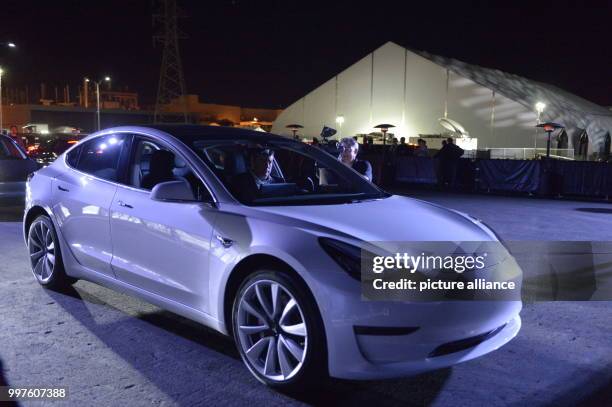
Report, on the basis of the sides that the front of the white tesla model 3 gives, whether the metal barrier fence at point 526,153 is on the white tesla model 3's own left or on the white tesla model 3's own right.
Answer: on the white tesla model 3's own left

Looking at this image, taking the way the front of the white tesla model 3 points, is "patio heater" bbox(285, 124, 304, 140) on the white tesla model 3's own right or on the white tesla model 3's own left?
on the white tesla model 3's own left

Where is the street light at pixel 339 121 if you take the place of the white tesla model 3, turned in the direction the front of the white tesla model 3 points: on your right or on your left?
on your left

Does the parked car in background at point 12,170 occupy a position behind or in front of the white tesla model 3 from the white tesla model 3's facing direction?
behind

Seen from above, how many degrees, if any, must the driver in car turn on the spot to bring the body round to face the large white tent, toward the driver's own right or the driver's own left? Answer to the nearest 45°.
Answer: approximately 135° to the driver's own left

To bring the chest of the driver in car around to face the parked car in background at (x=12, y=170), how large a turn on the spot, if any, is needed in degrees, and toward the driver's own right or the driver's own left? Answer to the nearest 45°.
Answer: approximately 180°

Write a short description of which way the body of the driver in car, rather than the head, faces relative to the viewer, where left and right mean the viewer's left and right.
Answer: facing the viewer and to the right of the viewer

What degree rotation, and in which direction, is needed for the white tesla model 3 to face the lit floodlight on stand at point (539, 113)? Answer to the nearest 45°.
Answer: approximately 90° to its left

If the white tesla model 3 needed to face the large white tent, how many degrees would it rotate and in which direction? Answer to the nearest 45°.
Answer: approximately 135° to its left

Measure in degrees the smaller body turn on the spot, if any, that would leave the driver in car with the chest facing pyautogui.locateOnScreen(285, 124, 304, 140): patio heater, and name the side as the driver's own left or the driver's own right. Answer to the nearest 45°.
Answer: approximately 135° to the driver's own left

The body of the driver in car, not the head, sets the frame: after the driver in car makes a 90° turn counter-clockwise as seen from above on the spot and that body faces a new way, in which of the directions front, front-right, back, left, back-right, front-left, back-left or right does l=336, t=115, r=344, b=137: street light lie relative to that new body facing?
front-left
